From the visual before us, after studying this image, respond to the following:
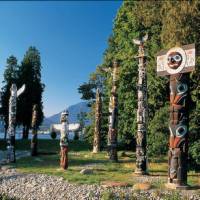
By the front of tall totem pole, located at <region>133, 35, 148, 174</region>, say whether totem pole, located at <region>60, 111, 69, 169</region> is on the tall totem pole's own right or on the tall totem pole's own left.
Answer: on the tall totem pole's own right

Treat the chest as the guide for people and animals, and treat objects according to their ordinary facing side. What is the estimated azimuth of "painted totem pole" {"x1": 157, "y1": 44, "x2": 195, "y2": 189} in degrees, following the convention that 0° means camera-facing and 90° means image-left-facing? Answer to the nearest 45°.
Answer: approximately 45°

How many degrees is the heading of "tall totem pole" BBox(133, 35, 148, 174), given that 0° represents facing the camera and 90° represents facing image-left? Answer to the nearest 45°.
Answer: approximately 45°

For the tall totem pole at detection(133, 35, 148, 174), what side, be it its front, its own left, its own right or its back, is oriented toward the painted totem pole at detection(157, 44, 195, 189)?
left

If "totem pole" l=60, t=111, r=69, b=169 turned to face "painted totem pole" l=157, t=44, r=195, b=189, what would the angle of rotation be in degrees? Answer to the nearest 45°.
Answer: approximately 45° to its left

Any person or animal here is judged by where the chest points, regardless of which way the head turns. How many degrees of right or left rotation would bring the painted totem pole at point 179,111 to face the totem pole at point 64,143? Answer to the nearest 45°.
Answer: approximately 90° to its right

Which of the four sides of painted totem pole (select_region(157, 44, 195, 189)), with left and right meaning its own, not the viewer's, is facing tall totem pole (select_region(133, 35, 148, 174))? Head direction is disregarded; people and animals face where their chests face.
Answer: right

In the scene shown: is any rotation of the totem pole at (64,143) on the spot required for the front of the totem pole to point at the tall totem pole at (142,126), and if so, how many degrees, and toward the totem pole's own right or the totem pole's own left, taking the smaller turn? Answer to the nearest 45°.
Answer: approximately 90° to the totem pole's own left
